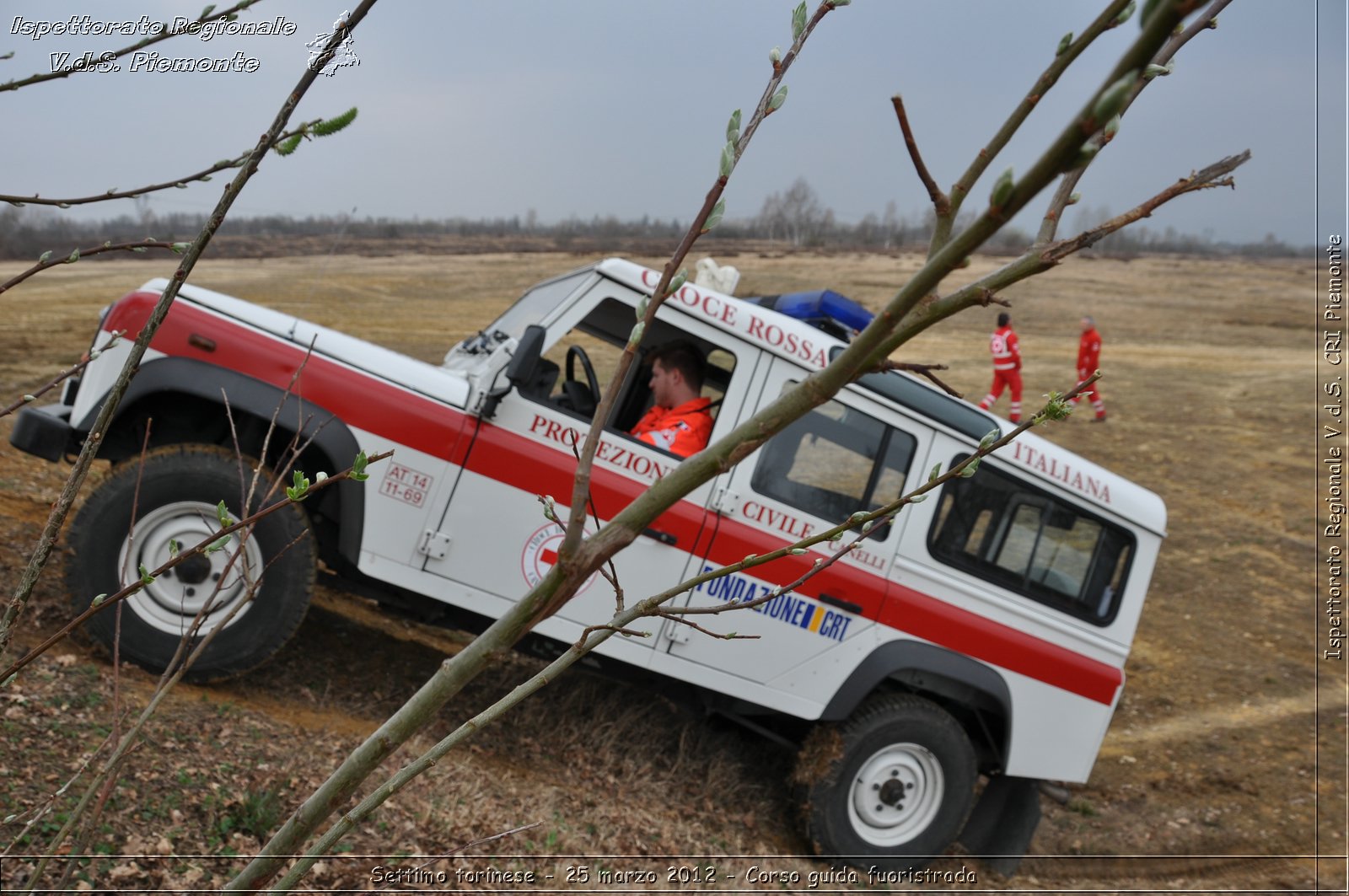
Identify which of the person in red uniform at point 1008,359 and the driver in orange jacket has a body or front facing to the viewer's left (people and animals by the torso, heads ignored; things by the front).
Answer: the driver in orange jacket

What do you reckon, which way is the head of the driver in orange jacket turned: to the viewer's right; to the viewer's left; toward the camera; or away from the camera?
to the viewer's left

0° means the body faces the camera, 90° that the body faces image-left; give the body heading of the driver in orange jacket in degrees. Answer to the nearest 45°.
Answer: approximately 90°

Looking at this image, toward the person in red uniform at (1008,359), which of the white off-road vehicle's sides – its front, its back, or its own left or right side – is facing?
right

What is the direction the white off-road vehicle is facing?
to the viewer's left
